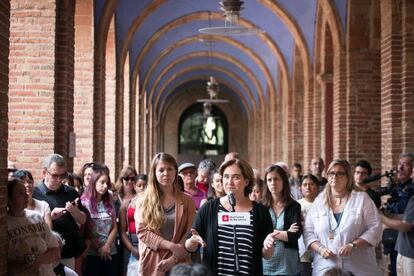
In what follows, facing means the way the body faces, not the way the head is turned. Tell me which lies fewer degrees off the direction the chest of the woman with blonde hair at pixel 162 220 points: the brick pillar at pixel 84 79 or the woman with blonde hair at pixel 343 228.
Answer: the woman with blonde hair

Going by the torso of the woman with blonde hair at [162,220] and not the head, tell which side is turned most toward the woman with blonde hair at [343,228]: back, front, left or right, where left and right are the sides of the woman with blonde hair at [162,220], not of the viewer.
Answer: left

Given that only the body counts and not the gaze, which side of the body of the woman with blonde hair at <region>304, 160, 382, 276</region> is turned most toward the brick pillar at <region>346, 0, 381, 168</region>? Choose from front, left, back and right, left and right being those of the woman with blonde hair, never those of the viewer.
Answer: back

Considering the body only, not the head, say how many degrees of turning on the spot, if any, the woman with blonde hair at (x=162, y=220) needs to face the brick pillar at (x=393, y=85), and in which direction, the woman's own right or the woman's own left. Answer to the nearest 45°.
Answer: approximately 135° to the woman's own left

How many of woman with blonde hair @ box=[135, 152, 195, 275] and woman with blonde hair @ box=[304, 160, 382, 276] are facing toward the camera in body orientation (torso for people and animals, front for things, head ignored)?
2

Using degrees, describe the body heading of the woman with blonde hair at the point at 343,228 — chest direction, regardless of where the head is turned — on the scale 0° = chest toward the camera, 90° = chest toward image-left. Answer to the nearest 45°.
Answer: approximately 0°
